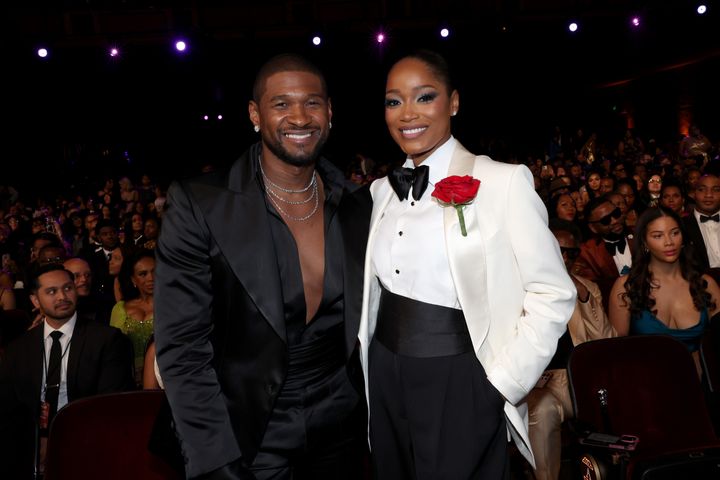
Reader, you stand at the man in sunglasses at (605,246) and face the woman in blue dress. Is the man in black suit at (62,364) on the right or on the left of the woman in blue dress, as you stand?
right

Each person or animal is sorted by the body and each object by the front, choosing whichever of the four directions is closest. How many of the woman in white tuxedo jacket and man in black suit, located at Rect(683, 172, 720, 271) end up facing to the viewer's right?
0

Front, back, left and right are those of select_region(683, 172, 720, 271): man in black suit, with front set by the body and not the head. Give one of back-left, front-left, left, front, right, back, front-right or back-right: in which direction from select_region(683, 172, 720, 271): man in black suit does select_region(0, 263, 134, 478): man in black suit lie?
front-right

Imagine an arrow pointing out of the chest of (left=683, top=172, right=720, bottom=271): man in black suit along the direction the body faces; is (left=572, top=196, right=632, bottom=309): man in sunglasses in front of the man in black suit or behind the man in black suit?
in front

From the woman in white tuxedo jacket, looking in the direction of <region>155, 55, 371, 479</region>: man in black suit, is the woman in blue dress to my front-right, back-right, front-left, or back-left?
back-right

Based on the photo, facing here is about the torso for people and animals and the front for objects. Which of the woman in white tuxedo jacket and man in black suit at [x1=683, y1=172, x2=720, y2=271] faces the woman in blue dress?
the man in black suit

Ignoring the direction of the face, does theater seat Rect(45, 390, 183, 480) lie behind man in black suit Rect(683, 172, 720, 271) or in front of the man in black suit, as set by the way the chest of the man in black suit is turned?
in front

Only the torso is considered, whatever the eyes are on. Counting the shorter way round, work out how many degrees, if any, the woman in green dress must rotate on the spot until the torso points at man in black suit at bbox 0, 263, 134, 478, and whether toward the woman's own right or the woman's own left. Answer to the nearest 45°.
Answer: approximately 90° to the woman's own right

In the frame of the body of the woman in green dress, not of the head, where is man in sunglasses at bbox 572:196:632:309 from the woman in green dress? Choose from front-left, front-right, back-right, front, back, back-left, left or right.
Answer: front-left

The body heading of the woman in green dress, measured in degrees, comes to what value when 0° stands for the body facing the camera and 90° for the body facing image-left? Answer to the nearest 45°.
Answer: approximately 315°

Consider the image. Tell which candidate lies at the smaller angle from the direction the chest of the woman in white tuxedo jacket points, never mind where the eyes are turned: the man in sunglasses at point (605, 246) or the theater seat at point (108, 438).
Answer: the theater seat
